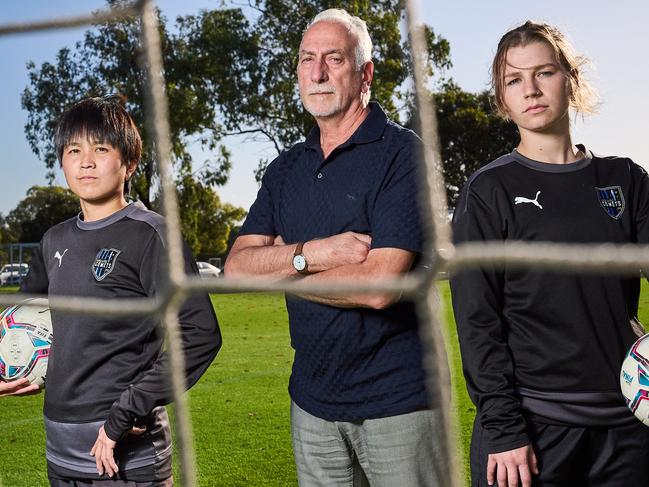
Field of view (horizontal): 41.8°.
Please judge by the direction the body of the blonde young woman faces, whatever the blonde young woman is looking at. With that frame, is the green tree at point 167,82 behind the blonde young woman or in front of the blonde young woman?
behind

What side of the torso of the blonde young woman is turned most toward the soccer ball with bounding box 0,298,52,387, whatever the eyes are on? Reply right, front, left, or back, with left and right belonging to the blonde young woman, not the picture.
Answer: right

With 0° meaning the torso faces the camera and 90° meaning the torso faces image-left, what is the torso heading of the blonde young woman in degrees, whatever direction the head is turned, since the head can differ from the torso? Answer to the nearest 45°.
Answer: approximately 0°
